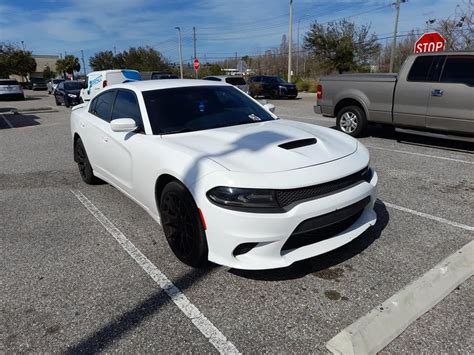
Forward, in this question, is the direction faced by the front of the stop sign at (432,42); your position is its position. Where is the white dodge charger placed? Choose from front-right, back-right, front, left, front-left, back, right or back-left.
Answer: front

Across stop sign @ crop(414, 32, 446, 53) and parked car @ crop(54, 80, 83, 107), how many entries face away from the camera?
0

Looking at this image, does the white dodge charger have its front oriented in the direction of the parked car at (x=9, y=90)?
no

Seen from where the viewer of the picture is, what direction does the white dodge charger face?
facing the viewer and to the right of the viewer

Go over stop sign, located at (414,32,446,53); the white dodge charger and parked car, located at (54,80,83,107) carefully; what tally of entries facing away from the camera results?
0

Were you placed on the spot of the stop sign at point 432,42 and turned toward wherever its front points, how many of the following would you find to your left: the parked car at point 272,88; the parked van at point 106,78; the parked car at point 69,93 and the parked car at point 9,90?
0

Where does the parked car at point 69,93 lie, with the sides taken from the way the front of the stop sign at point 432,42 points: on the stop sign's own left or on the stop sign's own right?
on the stop sign's own right

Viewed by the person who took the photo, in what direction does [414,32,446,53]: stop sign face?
facing the viewer

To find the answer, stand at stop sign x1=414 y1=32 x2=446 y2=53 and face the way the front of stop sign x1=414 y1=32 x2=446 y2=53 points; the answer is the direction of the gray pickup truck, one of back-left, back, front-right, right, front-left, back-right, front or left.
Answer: front

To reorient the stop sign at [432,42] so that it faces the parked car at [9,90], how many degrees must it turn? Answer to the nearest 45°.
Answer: approximately 90° to its right

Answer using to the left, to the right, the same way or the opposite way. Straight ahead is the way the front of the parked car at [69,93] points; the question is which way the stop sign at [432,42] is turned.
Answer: the same way

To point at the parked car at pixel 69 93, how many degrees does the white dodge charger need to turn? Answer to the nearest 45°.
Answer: approximately 180°

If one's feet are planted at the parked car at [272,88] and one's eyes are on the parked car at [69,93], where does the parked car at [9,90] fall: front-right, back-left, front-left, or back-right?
front-right

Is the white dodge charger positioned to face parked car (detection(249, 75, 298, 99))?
no

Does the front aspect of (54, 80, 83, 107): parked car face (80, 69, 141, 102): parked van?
no

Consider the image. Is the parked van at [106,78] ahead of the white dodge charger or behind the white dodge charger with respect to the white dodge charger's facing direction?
behind
